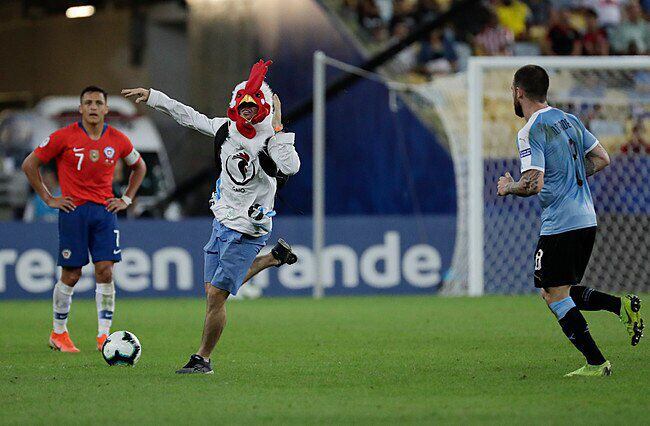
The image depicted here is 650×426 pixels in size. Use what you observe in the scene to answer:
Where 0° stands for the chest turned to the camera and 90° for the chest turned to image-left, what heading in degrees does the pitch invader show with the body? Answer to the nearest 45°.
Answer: approximately 45°

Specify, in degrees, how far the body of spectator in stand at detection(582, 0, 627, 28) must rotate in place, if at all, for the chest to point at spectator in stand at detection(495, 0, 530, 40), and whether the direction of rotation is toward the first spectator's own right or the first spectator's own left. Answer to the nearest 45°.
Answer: approximately 90° to the first spectator's own right

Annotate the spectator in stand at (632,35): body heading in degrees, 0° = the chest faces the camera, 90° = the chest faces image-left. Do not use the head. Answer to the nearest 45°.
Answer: approximately 0°

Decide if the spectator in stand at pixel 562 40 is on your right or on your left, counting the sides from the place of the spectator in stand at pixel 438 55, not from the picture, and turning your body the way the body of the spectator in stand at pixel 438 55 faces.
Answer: on your left

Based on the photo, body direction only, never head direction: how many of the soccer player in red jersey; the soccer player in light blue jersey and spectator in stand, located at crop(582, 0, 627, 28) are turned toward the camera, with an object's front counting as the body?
2

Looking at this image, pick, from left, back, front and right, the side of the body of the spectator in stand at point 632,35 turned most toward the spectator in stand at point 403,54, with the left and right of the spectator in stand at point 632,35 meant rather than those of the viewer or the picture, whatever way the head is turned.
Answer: right

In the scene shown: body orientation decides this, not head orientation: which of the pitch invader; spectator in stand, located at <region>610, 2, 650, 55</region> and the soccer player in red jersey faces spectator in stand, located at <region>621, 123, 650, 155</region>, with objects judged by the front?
spectator in stand, located at <region>610, 2, 650, 55</region>

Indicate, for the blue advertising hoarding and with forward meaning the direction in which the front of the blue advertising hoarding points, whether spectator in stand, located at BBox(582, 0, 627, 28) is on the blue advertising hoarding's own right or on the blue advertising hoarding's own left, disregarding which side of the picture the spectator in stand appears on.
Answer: on the blue advertising hoarding's own left

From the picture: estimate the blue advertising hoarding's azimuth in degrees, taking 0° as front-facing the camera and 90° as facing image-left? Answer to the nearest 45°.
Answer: approximately 0°
